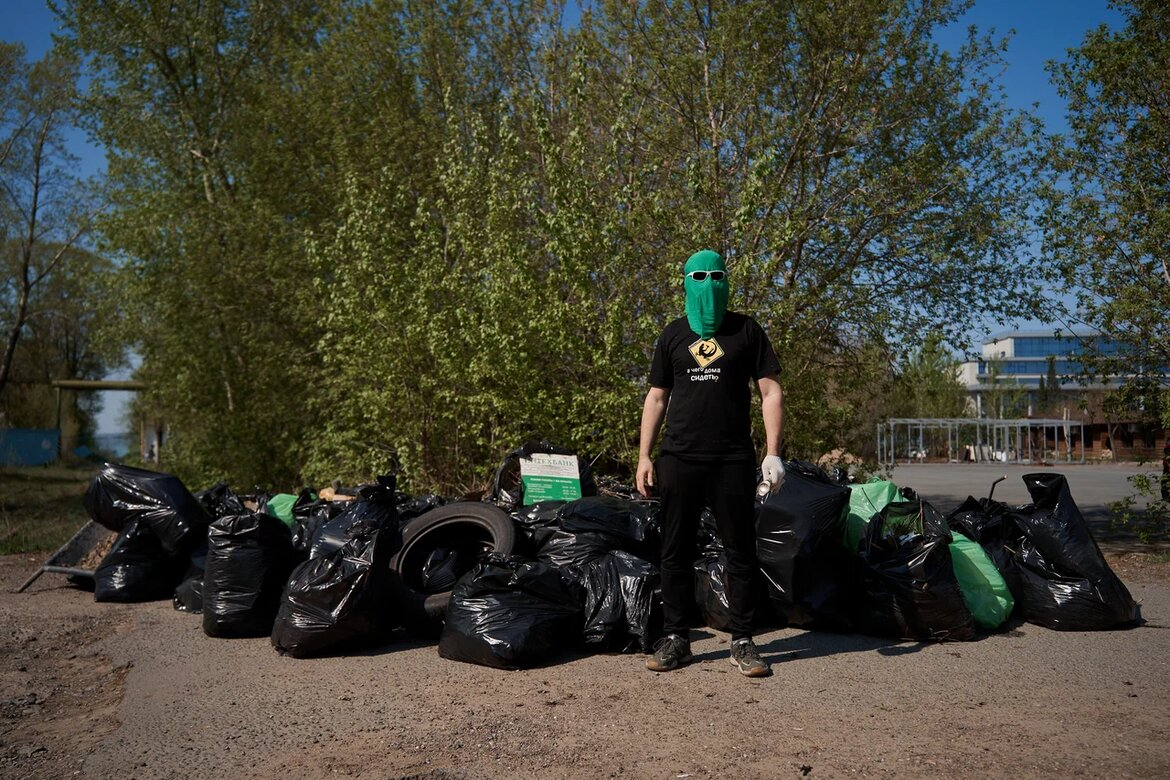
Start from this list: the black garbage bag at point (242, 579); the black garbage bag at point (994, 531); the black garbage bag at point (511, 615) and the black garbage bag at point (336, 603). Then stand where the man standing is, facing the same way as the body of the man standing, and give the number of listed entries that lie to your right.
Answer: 3

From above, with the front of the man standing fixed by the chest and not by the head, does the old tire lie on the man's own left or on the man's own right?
on the man's own right

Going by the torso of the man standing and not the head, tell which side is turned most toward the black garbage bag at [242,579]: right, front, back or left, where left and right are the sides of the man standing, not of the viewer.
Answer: right

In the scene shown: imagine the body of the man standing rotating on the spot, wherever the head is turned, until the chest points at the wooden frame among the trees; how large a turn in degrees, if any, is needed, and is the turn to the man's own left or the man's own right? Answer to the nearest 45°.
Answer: approximately 135° to the man's own right

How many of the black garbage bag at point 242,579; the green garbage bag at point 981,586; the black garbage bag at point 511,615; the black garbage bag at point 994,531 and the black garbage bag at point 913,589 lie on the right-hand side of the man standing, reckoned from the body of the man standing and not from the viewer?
2

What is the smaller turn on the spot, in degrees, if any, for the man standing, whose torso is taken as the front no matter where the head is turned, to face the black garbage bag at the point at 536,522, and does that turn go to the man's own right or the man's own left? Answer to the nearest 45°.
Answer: approximately 135° to the man's own right

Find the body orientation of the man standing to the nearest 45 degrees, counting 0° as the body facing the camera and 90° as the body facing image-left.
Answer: approximately 0°

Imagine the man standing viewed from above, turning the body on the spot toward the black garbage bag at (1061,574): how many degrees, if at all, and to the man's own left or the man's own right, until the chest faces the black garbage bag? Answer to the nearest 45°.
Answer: approximately 135° to the man's own left

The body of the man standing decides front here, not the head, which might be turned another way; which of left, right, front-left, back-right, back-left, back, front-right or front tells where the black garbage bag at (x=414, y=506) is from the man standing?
back-right

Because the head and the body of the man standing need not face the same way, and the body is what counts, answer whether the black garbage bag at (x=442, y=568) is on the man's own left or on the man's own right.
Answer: on the man's own right

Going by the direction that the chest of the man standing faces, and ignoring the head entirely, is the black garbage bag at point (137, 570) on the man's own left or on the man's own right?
on the man's own right
